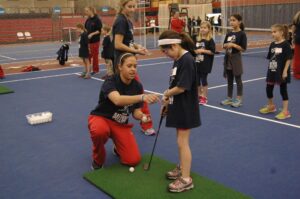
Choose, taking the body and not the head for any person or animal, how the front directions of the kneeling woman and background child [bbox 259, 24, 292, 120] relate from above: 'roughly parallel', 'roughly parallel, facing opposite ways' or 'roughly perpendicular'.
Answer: roughly perpendicular

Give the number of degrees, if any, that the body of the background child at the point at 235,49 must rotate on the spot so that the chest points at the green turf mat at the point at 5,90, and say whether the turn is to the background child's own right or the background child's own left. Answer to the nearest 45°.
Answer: approximately 45° to the background child's own right

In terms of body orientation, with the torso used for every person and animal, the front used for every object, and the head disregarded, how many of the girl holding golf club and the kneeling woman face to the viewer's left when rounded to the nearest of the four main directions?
1

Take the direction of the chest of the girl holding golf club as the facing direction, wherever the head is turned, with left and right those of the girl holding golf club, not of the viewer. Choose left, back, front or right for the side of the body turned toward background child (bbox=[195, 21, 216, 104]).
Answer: right

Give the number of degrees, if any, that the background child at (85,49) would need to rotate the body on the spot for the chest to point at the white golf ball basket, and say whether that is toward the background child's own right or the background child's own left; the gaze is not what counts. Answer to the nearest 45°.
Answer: approximately 90° to the background child's own left

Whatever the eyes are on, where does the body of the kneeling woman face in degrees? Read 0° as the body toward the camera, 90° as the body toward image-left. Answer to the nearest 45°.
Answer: approximately 315°

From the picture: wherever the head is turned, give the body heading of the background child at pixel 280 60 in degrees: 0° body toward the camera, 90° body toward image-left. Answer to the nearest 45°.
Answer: approximately 45°

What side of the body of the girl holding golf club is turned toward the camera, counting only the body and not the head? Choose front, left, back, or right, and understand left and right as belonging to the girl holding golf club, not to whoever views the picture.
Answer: left

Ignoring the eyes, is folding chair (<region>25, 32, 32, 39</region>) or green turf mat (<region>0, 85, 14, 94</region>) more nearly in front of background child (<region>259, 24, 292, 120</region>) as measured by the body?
the green turf mat

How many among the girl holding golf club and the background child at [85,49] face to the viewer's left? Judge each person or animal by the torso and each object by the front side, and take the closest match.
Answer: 2

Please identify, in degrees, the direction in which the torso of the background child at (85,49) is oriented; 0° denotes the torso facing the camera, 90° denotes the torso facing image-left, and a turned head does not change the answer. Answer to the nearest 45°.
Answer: approximately 90°

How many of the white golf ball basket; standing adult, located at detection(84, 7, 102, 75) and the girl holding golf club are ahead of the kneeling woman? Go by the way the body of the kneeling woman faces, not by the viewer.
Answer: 1
